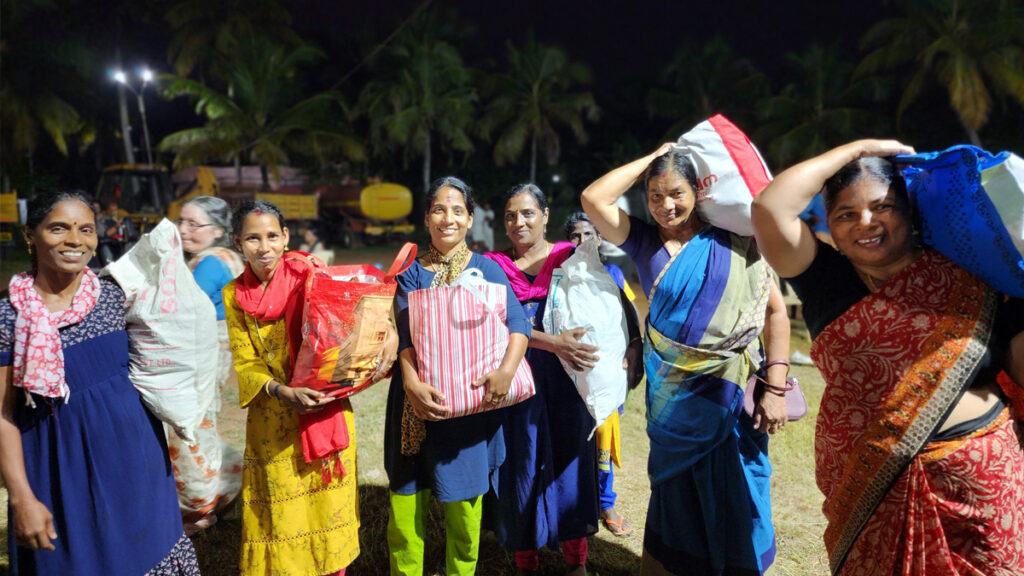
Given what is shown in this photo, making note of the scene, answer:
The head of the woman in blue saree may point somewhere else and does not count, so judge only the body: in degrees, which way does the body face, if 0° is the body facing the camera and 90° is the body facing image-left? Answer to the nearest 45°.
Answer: approximately 0°

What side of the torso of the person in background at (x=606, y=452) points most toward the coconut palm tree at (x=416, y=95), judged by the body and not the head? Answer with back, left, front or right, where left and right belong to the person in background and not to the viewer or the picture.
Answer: back

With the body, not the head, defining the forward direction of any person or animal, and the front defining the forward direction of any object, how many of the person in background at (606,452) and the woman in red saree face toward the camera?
2

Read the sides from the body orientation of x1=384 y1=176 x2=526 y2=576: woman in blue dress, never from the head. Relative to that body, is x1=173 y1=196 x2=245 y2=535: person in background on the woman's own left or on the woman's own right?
on the woman's own right

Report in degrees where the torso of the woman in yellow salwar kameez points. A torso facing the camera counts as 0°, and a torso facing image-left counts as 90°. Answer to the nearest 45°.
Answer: approximately 315°

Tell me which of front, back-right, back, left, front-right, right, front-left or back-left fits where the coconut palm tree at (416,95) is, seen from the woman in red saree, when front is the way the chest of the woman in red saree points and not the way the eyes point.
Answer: back-right

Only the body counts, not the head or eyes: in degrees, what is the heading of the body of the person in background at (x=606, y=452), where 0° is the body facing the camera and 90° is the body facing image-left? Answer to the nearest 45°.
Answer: approximately 0°

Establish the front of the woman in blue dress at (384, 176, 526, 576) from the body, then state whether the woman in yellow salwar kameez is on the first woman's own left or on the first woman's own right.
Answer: on the first woman's own right
